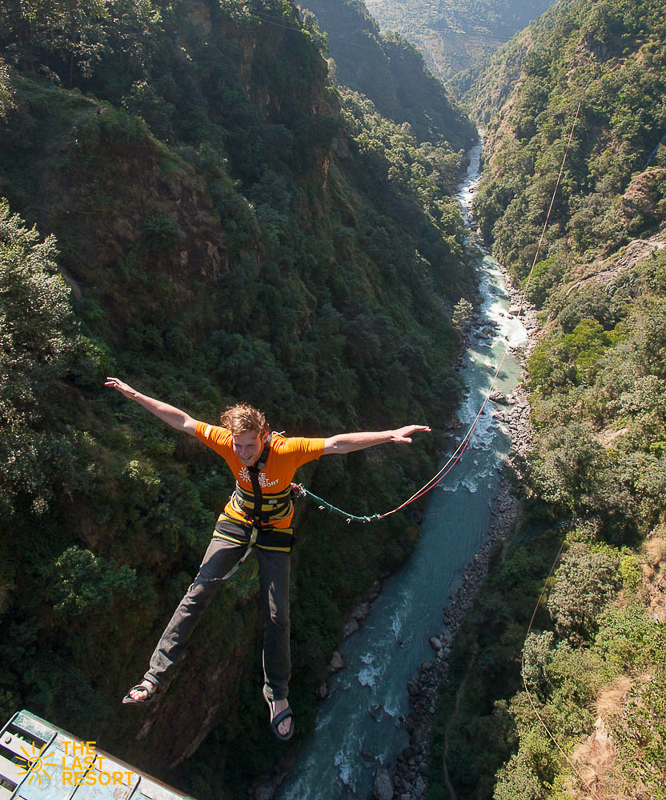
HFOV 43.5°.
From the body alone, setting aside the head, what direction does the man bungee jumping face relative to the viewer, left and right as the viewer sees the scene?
facing the viewer

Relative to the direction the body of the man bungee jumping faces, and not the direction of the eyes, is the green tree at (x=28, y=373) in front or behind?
behind
